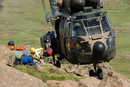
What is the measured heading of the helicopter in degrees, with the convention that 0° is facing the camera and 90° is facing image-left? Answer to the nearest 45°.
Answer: approximately 315°
